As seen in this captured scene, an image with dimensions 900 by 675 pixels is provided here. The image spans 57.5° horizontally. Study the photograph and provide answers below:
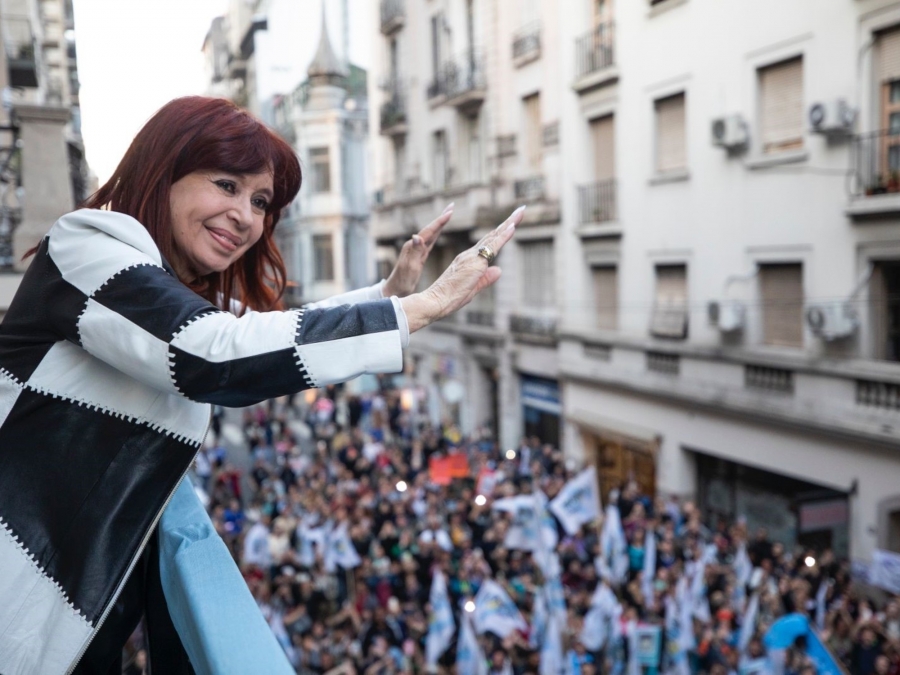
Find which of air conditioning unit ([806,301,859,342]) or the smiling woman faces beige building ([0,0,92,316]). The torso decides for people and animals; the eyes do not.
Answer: the air conditioning unit

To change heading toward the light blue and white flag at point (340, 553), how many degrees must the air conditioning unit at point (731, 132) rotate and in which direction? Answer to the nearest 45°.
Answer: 0° — it already faces it

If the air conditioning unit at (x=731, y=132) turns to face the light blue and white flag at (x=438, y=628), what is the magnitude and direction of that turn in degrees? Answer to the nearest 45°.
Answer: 0° — it already faces it

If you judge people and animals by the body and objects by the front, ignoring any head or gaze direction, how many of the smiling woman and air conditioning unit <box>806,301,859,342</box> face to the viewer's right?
1

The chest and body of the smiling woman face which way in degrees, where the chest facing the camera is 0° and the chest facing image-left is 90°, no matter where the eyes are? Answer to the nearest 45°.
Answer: approximately 270°

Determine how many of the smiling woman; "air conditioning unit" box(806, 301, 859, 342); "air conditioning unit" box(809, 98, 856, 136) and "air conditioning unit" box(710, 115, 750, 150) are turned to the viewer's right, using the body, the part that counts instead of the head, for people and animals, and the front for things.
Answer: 1

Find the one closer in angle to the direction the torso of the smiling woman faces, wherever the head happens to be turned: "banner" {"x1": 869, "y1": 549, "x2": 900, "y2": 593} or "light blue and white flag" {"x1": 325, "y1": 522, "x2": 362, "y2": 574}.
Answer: the banner

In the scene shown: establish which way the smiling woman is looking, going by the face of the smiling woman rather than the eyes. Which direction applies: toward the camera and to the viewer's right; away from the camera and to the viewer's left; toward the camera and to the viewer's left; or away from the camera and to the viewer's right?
toward the camera and to the viewer's right

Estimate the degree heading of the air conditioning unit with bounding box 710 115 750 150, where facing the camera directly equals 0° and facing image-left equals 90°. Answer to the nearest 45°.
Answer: approximately 45°
